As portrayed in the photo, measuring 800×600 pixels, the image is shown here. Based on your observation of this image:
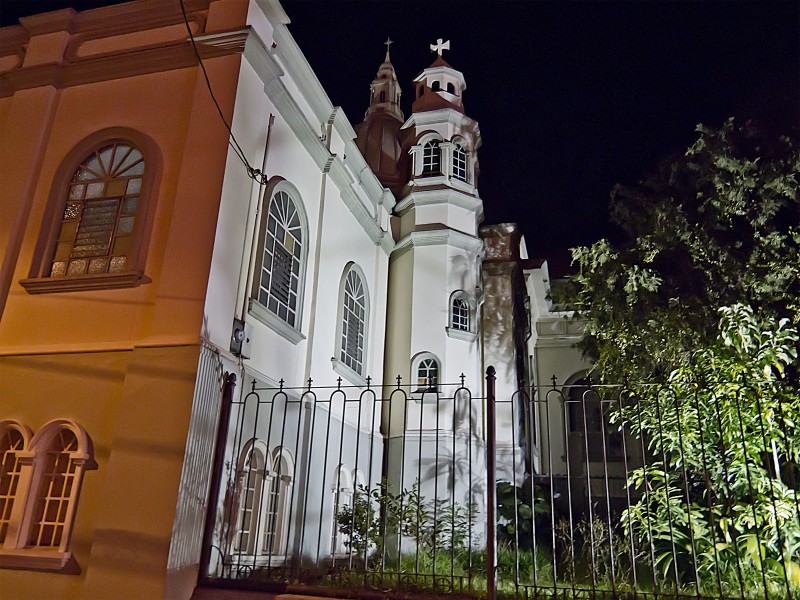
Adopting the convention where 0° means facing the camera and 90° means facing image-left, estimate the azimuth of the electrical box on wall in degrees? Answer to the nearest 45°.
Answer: approximately 315°

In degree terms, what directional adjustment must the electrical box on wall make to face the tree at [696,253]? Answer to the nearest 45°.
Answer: approximately 45° to its left
